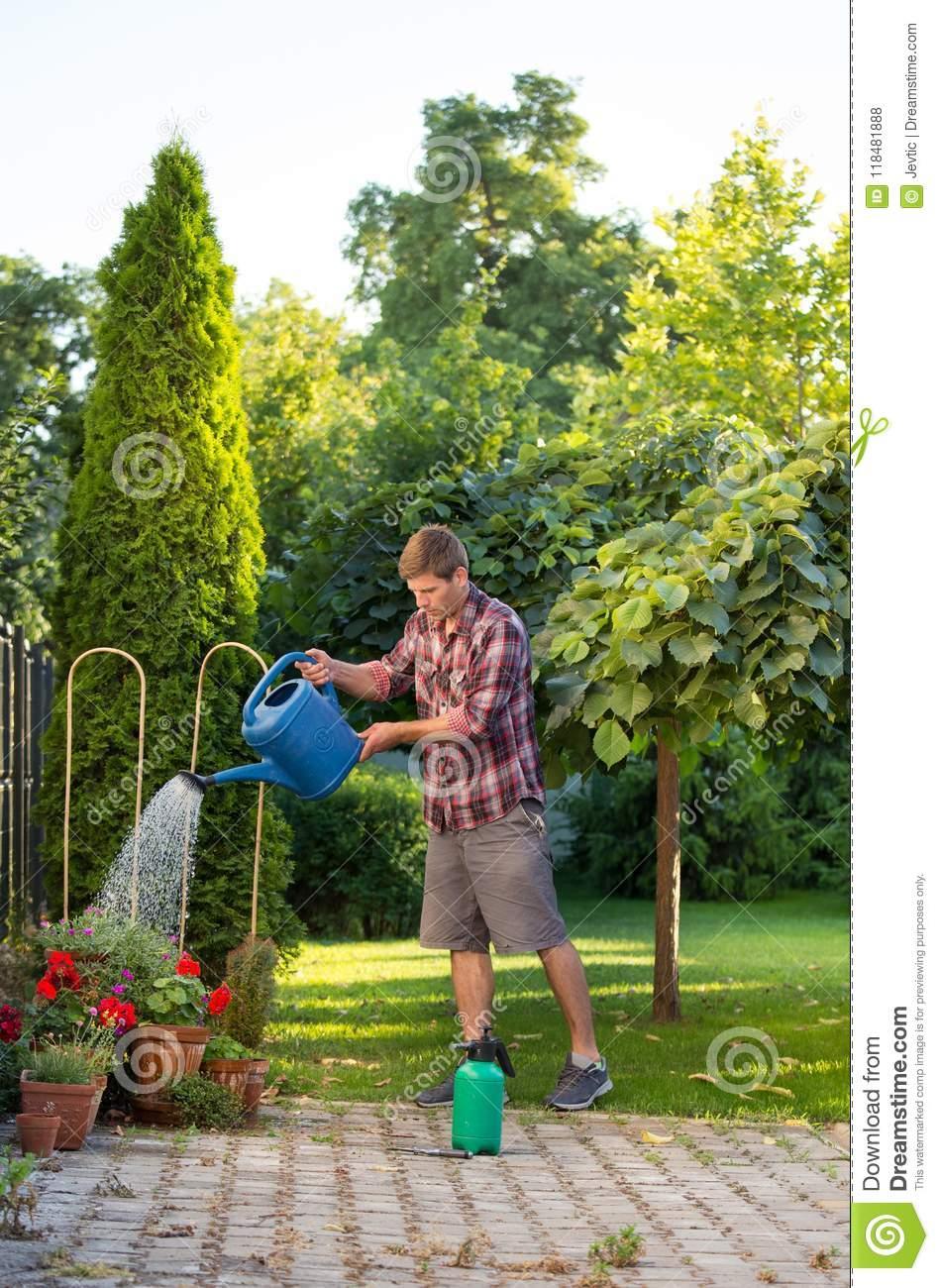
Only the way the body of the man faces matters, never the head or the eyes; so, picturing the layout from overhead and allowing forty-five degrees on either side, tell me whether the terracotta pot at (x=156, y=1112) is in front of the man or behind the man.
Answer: in front

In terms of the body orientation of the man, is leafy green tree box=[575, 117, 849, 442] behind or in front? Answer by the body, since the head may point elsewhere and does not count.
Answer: behind

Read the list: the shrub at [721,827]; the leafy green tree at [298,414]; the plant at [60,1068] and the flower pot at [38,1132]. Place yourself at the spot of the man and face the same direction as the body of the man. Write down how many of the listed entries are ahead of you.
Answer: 2

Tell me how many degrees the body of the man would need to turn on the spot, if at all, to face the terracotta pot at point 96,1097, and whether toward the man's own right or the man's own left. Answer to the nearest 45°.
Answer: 0° — they already face it

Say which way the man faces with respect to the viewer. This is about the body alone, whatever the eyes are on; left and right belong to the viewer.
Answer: facing the viewer and to the left of the viewer

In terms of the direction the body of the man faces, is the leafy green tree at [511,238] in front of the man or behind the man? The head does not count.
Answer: behind
